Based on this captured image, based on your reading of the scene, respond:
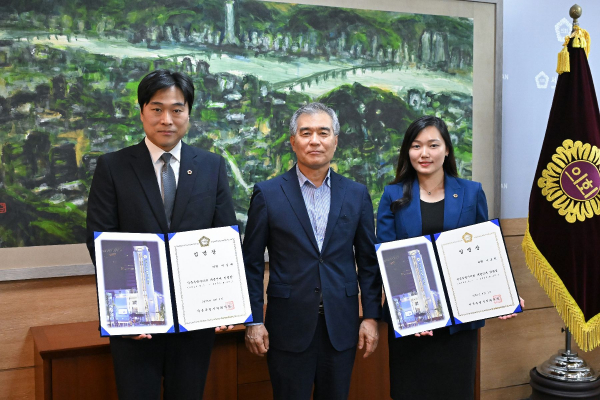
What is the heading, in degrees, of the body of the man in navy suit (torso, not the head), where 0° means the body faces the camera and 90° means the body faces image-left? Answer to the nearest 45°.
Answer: approximately 0°

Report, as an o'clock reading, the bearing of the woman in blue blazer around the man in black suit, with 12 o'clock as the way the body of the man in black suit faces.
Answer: The woman in blue blazer is roughly at 9 o'clock from the man in black suit.
